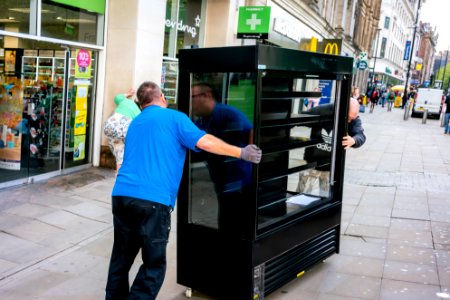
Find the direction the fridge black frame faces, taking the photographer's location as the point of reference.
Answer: facing the viewer and to the right of the viewer

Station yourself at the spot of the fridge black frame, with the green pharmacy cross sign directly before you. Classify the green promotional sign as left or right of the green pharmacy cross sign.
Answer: left

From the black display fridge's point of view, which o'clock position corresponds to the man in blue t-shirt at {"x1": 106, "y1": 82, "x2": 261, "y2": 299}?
The man in blue t-shirt is roughly at 3 o'clock from the black display fridge.

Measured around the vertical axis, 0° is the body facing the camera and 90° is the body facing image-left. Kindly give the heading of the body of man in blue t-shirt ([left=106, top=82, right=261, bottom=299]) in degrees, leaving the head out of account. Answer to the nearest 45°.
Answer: approximately 225°

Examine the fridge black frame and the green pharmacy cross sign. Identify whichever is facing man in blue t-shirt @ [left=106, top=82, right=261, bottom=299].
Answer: the green pharmacy cross sign

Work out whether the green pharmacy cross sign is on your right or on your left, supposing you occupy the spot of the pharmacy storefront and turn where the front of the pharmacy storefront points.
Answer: on your left

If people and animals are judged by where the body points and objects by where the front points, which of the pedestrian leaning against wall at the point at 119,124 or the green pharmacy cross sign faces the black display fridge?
the green pharmacy cross sign

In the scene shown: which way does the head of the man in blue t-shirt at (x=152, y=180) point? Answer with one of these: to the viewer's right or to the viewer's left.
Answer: to the viewer's right

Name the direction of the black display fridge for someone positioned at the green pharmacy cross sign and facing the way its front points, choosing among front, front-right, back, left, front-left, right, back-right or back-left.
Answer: front

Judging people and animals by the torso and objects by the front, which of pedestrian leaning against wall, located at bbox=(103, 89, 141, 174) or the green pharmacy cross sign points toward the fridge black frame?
the green pharmacy cross sign

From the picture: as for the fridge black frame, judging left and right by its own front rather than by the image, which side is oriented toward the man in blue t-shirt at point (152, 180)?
right

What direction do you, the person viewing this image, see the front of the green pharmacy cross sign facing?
facing the viewer

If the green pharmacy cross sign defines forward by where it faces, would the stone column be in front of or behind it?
in front
